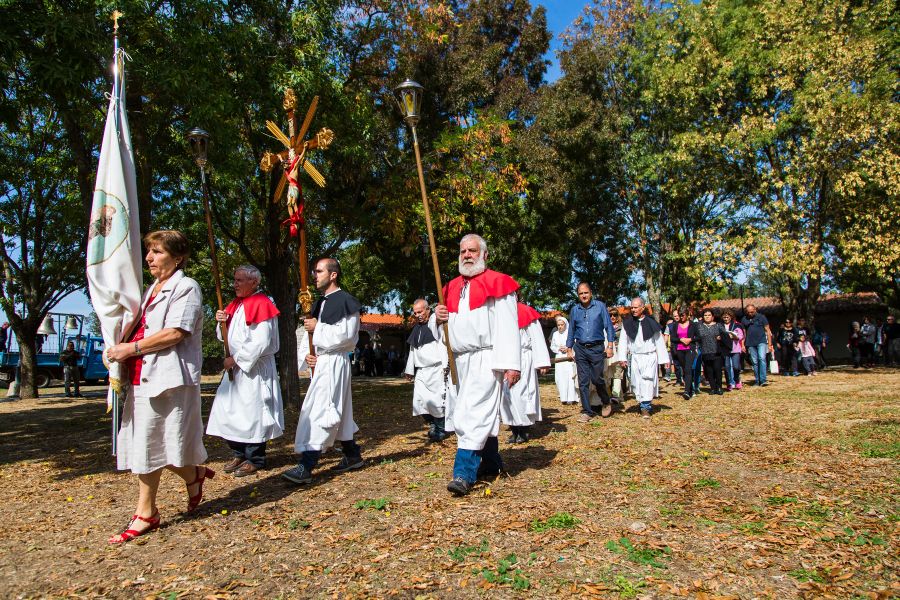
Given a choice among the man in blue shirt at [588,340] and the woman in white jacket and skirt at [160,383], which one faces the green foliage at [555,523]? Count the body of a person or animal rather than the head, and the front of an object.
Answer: the man in blue shirt

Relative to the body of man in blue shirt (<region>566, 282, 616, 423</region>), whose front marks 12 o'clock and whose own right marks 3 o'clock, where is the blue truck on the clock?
The blue truck is roughly at 4 o'clock from the man in blue shirt.

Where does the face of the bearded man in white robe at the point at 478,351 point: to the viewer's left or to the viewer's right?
to the viewer's left

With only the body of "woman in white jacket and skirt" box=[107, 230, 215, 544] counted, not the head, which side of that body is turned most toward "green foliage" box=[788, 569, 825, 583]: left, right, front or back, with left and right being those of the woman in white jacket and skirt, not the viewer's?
left

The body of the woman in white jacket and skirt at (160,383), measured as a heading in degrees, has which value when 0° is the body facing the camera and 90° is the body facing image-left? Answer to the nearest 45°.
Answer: approximately 45°

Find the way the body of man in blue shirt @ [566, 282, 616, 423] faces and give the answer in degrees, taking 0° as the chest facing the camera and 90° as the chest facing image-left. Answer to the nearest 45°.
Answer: approximately 0°

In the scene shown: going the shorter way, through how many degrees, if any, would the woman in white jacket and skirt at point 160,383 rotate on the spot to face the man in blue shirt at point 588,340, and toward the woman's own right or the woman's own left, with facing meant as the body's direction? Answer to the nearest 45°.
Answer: approximately 180°

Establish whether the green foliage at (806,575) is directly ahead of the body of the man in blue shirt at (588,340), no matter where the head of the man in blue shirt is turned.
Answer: yes

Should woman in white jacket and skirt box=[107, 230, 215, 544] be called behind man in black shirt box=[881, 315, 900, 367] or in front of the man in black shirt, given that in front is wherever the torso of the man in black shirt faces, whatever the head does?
in front

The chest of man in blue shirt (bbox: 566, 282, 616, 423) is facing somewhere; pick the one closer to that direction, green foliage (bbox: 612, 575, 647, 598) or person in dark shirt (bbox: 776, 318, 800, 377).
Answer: the green foliage

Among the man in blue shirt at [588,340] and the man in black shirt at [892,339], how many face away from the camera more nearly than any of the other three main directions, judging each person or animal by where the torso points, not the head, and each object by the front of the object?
0

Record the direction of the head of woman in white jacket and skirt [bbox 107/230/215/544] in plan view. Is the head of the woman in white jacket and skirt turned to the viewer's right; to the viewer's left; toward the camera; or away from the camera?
to the viewer's left

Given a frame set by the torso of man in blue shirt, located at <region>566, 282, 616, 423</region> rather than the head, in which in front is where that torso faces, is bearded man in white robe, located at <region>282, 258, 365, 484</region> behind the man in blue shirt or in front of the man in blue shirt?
in front

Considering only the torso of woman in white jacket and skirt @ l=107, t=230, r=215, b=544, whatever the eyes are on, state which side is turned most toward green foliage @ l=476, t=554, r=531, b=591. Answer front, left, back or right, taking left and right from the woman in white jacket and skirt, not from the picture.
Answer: left
